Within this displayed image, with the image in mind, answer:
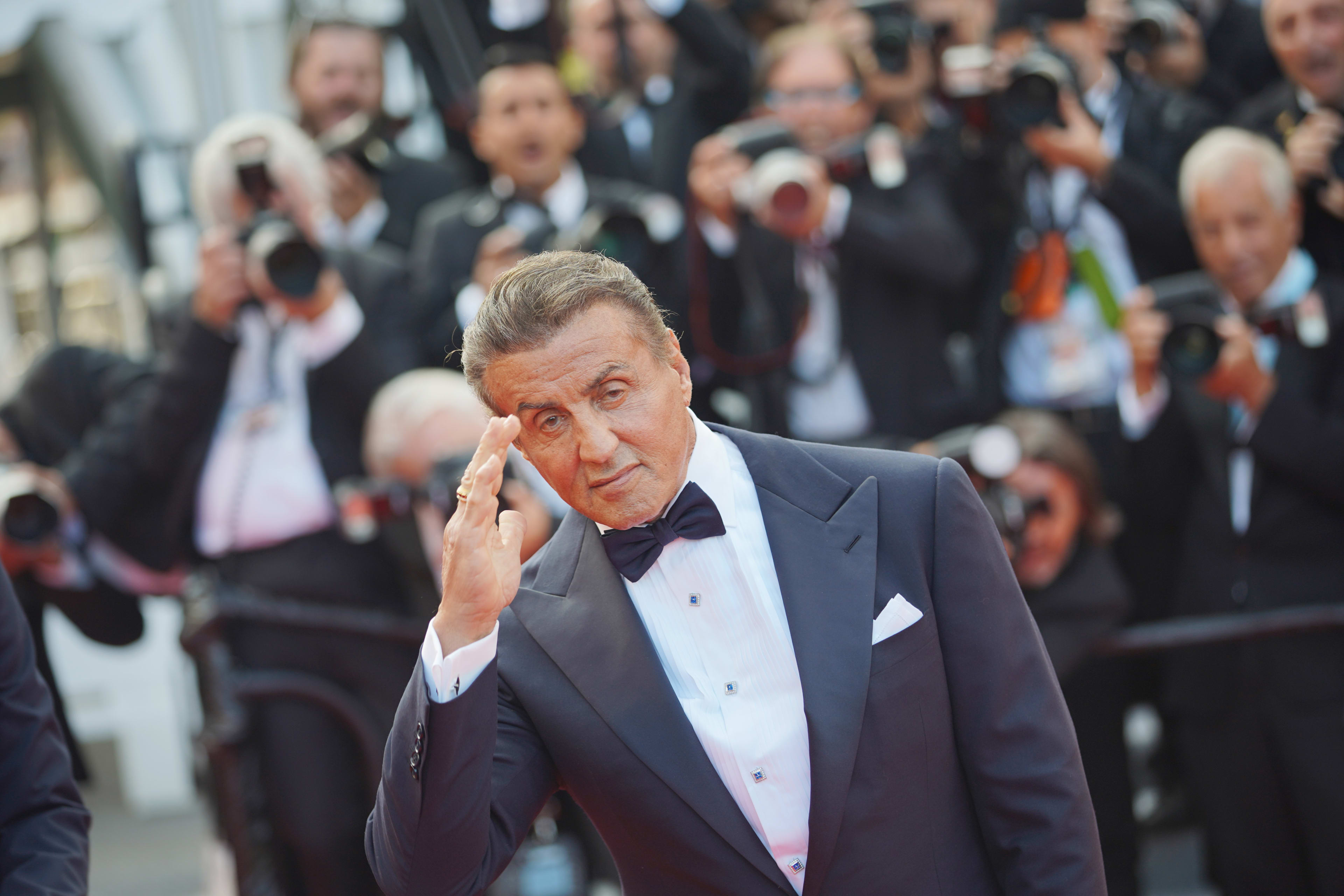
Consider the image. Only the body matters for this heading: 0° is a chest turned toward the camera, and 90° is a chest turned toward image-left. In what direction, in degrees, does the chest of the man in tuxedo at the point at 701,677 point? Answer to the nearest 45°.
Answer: approximately 0°

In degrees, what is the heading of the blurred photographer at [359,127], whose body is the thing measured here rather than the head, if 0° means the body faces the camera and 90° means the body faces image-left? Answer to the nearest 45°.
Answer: approximately 0°

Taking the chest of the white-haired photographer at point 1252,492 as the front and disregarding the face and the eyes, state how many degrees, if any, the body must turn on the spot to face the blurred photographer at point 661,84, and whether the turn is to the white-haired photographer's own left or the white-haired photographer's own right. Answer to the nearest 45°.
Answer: approximately 90° to the white-haired photographer's own right

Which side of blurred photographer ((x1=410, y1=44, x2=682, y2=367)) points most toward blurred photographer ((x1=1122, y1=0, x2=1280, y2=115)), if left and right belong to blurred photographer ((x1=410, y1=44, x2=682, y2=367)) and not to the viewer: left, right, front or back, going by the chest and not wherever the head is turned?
left

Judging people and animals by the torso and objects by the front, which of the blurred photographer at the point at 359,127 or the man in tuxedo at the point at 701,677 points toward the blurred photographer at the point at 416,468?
the blurred photographer at the point at 359,127

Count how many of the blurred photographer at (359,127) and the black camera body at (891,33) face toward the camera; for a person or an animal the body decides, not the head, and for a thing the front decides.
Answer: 2

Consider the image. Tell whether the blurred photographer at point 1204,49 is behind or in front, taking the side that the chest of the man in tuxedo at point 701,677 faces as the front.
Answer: behind

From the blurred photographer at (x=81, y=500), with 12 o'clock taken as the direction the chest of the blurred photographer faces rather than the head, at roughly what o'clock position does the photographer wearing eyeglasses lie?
The photographer wearing eyeglasses is roughly at 8 o'clock from the blurred photographer.
